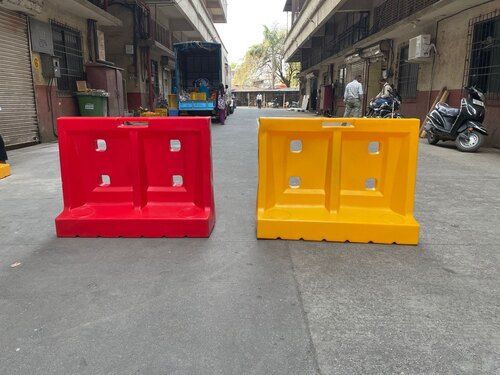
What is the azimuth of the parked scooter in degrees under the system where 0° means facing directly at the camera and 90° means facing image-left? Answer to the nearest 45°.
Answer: approximately 315°

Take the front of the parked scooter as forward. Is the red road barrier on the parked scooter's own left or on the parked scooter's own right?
on the parked scooter's own right

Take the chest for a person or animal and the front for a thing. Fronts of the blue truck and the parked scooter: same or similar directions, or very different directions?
very different directions

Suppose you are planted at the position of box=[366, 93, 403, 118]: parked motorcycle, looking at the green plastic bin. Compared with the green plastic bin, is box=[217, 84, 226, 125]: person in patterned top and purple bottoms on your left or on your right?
right

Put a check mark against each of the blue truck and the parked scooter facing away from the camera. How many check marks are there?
1

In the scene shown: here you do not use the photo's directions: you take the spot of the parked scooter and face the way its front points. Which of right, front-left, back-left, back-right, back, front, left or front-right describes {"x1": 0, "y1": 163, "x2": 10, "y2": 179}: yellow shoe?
right

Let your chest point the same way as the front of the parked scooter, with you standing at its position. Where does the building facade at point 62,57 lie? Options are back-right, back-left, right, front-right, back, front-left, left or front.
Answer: back-right

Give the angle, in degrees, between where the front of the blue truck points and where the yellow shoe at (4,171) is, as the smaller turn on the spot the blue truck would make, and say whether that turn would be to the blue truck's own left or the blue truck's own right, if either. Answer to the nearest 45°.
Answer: approximately 180°

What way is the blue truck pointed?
away from the camera

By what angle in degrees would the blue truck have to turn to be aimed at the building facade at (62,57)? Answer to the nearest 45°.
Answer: approximately 135° to its left

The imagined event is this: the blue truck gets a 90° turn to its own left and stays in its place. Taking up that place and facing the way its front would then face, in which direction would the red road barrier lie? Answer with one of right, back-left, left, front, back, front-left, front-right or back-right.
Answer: left

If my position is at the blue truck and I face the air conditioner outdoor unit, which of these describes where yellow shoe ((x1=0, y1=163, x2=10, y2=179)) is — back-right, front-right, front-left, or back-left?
front-right
